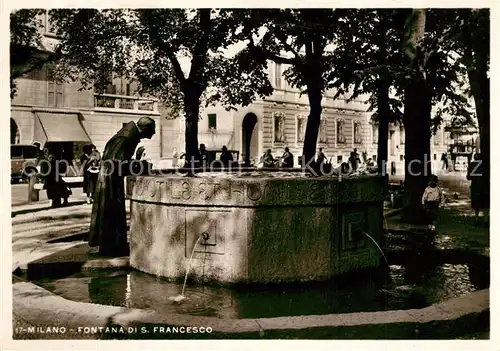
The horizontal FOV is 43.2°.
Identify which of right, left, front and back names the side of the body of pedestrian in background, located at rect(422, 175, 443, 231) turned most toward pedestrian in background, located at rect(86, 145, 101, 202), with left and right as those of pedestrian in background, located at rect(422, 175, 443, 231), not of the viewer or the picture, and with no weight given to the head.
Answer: right

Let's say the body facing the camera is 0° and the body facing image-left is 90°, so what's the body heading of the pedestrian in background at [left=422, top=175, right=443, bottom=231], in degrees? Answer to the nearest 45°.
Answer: approximately 0°

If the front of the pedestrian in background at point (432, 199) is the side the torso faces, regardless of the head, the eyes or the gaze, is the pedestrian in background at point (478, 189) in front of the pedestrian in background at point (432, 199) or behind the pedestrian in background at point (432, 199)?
behind

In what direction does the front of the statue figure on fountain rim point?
to the viewer's right

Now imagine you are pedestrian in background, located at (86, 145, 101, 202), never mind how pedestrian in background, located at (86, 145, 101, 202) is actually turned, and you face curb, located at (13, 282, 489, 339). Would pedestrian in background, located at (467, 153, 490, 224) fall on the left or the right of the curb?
left

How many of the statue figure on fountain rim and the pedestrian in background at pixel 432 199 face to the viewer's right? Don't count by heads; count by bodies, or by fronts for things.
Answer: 1
